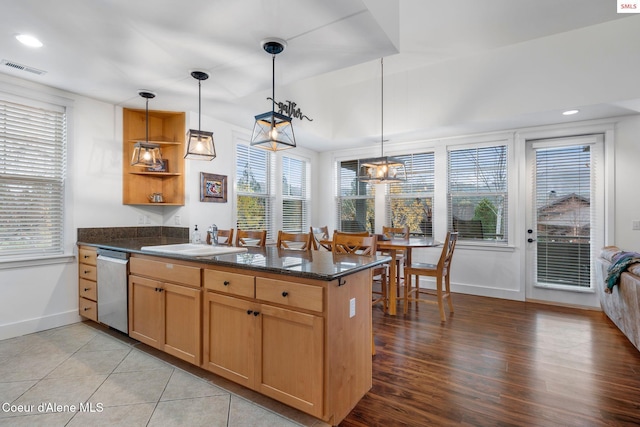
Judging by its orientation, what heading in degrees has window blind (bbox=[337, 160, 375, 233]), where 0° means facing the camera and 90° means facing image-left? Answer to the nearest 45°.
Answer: approximately 45°

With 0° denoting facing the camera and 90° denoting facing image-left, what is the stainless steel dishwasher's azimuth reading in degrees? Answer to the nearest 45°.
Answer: approximately 45°

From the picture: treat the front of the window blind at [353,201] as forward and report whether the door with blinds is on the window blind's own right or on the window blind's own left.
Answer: on the window blind's own left

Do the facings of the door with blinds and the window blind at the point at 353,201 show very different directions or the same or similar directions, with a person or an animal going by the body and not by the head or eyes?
same or similar directions

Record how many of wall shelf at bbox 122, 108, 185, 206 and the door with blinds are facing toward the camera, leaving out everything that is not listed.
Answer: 2

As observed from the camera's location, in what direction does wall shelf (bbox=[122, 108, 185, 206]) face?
facing the viewer

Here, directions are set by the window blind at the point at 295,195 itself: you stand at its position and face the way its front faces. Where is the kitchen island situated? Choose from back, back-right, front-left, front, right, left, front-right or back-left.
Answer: front-right

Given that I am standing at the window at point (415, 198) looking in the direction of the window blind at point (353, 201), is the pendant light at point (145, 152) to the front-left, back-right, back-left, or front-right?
front-left

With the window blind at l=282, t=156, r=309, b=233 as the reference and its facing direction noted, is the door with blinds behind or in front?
in front
